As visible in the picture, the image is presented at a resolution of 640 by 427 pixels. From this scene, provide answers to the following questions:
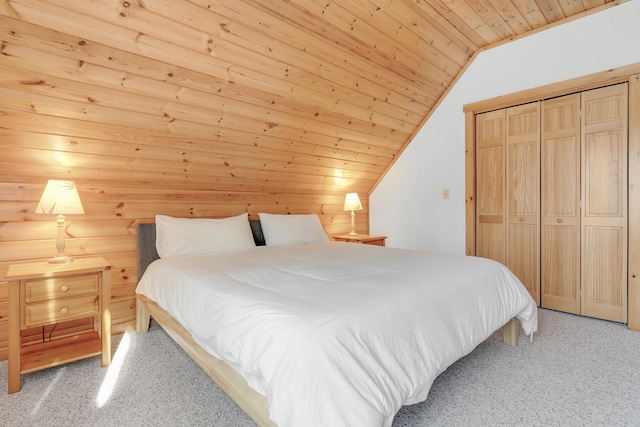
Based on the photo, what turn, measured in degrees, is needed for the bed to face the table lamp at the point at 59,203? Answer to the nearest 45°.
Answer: approximately 135° to its right

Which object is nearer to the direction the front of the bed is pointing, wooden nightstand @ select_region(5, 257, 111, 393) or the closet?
the closet

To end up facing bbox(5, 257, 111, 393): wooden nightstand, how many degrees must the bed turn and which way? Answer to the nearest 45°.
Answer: approximately 135° to its right

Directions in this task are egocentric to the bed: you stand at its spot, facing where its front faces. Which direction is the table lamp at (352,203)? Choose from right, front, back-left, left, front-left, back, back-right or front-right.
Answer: back-left

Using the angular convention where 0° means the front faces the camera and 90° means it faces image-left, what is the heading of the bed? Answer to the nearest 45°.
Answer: approximately 315°

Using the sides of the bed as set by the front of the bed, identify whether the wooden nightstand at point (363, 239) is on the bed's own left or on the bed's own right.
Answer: on the bed's own left
